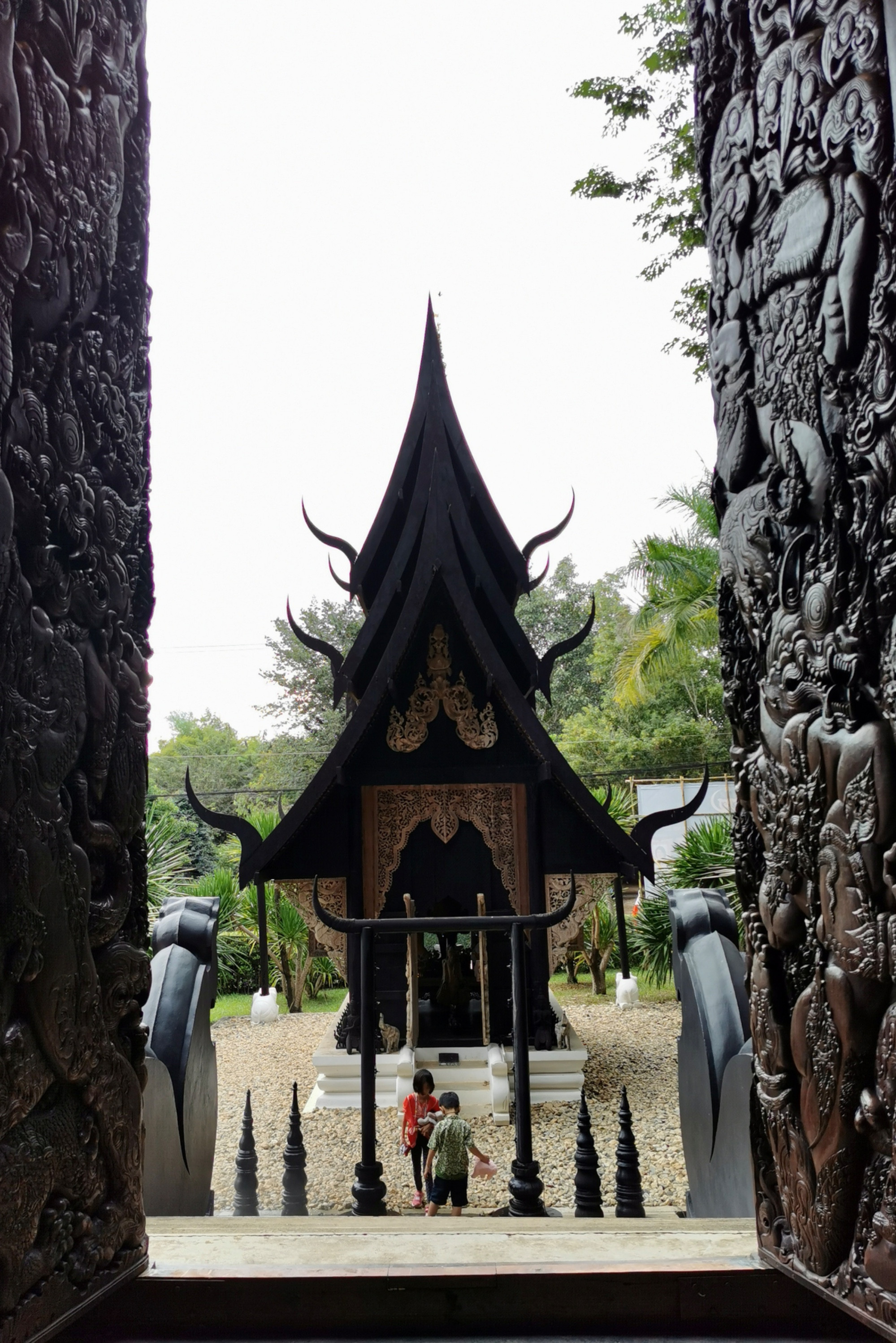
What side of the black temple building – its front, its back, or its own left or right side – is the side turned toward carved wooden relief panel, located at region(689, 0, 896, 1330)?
front

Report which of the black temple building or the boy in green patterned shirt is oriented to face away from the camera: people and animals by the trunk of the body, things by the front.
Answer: the boy in green patterned shirt

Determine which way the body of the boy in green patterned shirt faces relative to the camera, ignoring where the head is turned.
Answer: away from the camera

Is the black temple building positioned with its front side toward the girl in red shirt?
yes

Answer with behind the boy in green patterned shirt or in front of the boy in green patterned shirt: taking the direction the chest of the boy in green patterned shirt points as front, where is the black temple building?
in front

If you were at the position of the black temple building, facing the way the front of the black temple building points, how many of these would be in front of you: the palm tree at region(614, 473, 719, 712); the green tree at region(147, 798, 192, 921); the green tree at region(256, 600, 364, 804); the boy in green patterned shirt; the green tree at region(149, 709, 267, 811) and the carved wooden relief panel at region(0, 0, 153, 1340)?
2

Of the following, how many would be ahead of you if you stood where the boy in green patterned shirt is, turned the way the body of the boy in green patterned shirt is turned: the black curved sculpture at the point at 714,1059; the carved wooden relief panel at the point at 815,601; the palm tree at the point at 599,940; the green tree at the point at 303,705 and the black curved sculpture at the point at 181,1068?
2

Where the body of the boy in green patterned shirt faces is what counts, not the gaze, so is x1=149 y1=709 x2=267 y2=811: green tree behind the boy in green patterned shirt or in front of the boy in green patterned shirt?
in front

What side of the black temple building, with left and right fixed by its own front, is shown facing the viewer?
front

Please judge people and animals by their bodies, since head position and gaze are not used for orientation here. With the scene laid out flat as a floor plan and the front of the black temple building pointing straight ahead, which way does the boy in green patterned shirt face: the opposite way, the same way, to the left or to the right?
the opposite way

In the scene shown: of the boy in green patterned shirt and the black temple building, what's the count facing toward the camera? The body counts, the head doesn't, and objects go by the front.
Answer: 1
